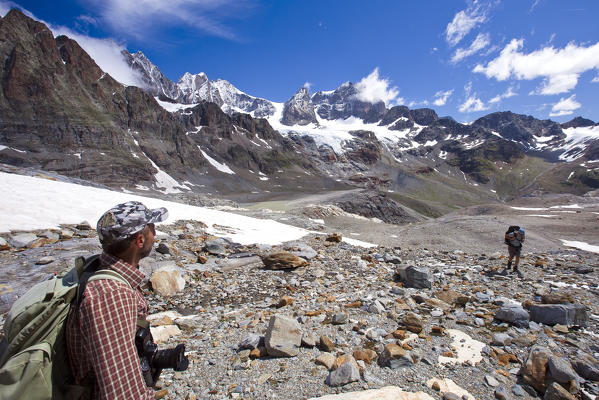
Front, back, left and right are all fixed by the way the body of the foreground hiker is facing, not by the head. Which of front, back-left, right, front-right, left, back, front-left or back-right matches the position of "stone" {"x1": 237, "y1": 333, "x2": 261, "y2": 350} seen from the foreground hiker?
front-left

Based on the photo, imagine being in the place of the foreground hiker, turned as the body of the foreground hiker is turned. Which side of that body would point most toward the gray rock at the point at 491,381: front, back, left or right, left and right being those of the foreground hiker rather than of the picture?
front

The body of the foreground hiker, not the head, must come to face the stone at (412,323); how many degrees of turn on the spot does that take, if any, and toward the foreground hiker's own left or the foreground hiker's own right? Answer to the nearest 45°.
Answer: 0° — they already face it

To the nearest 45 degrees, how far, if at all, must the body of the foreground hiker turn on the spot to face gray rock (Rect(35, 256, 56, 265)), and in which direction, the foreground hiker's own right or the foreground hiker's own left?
approximately 90° to the foreground hiker's own left

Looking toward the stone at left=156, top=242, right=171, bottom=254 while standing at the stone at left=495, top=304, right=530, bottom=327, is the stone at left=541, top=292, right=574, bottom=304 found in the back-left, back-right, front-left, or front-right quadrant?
front-right

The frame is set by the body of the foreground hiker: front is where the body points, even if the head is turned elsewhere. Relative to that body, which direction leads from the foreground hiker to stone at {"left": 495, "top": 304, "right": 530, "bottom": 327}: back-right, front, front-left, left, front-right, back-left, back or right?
front

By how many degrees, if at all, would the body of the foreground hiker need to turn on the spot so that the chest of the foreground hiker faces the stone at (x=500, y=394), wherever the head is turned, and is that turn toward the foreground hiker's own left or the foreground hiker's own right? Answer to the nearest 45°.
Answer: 0° — they already face it

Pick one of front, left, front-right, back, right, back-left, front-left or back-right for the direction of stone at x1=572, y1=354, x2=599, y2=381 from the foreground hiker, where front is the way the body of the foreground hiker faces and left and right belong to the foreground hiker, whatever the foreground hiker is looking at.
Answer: front

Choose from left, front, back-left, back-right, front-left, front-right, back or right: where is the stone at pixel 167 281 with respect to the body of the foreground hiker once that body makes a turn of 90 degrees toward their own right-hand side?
back

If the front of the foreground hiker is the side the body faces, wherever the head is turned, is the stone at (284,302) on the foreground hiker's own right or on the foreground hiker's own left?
on the foreground hiker's own left

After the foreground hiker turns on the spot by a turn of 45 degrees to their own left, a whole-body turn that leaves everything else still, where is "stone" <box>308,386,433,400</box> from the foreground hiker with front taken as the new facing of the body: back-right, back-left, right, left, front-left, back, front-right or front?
front-right

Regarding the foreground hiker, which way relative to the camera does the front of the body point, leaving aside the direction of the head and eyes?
to the viewer's right

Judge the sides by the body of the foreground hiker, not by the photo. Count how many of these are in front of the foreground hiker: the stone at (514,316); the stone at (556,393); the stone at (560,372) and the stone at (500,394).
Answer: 4

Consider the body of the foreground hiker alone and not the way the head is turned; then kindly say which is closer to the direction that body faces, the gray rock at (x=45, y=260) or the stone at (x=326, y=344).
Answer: the stone

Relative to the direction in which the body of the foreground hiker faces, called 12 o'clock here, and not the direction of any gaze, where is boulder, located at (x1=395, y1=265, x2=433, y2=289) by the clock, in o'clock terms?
The boulder is roughly at 11 o'clock from the foreground hiker.

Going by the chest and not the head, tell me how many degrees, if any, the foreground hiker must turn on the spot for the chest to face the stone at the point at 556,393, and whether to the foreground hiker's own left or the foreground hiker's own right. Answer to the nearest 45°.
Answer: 0° — they already face it

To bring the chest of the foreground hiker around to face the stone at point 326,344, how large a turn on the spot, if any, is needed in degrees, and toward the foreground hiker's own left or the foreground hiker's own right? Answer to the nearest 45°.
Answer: approximately 45° to the foreground hiker's own left

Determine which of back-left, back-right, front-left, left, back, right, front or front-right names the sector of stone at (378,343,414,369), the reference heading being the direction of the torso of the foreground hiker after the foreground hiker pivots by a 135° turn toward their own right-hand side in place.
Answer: back-left

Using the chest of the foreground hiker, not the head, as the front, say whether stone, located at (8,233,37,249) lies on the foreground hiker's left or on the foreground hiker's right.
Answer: on the foreground hiker's left

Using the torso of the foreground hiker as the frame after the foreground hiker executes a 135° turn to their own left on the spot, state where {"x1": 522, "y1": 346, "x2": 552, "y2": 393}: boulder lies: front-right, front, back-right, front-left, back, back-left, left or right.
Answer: back-right
